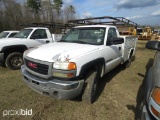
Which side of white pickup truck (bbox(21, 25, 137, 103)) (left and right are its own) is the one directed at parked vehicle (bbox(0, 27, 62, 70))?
right

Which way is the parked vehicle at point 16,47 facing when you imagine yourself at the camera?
facing the viewer and to the left of the viewer

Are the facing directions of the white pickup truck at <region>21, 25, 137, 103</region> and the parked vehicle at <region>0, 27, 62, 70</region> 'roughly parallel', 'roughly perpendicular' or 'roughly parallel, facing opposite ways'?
roughly parallel

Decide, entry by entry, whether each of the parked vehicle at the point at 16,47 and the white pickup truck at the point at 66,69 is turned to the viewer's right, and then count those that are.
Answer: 0
